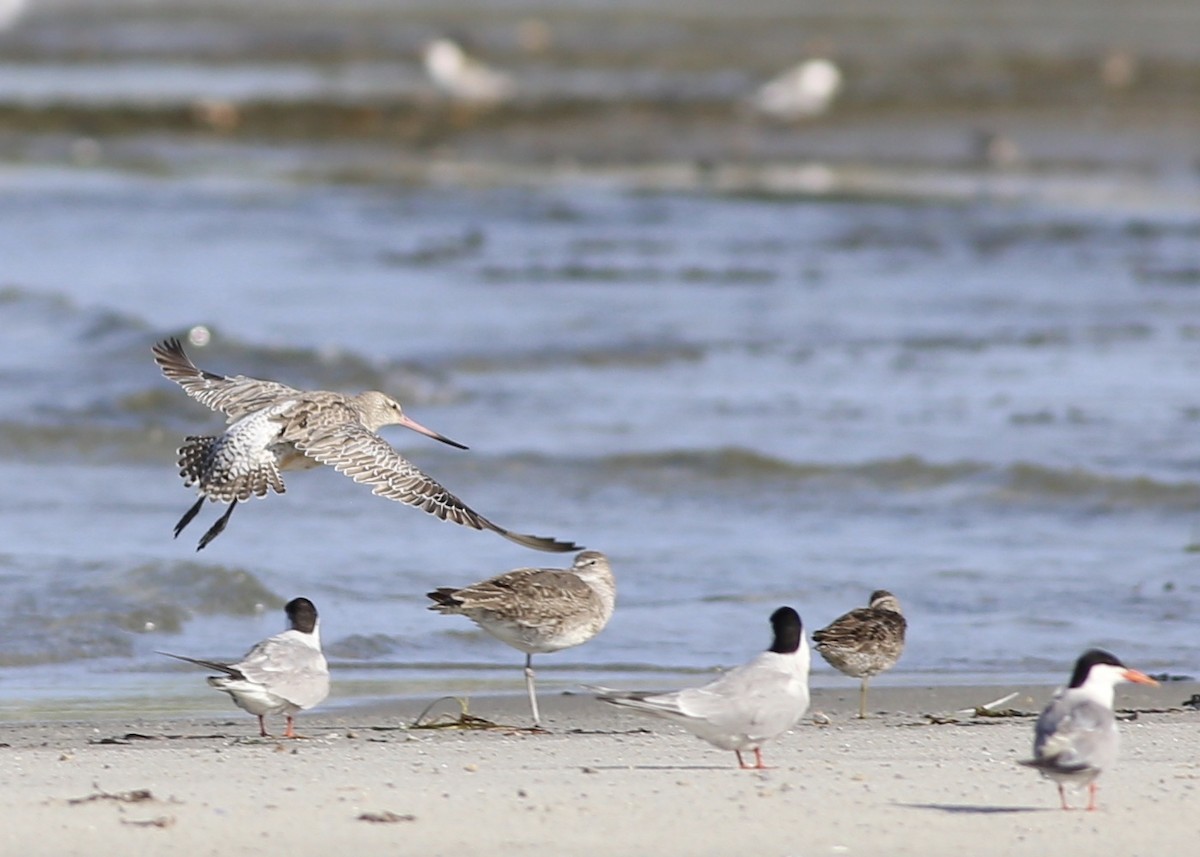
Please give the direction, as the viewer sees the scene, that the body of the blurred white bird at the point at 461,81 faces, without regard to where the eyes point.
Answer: to the viewer's left

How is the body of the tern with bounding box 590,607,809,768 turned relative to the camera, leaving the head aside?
to the viewer's right

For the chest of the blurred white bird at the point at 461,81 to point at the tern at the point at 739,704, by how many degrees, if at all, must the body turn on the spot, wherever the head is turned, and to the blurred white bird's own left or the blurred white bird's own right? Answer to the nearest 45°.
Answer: approximately 90° to the blurred white bird's own left

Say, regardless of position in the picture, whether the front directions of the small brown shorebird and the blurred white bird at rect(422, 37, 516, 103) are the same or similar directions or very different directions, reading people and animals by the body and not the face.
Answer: very different directions

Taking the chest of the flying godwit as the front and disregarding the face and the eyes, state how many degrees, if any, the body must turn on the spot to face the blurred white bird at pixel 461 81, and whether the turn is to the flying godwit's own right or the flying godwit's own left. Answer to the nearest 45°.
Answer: approximately 45° to the flying godwit's own left

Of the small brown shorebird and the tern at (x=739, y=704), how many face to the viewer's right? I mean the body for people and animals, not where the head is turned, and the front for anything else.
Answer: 2

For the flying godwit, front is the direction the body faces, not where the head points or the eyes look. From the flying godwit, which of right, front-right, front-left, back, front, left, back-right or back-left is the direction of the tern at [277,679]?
back-right

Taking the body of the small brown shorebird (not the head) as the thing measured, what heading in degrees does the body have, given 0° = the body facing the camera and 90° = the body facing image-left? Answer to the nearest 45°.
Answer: approximately 270°

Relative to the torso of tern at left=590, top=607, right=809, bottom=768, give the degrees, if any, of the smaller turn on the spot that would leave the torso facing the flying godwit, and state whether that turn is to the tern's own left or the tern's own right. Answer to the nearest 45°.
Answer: approximately 135° to the tern's own left
